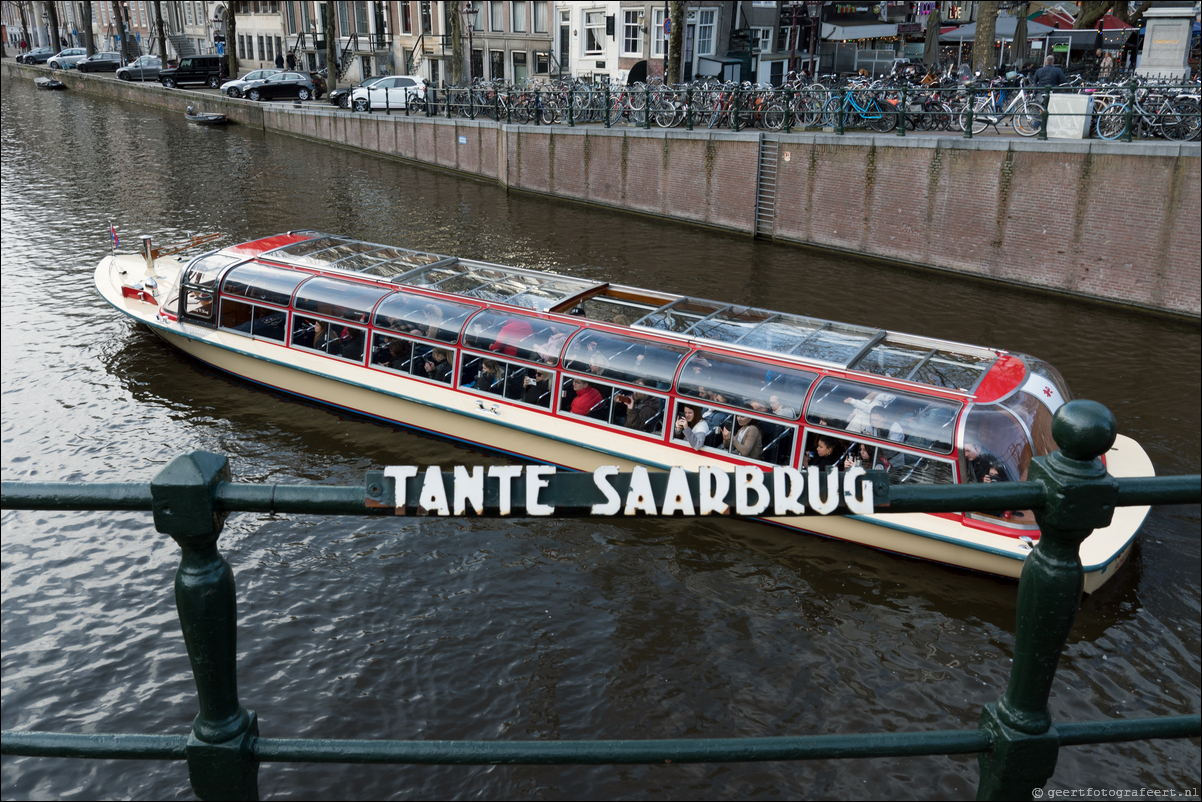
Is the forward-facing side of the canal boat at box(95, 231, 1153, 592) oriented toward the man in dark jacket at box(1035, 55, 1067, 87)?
no

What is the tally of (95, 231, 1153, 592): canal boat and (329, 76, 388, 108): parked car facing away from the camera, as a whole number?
0

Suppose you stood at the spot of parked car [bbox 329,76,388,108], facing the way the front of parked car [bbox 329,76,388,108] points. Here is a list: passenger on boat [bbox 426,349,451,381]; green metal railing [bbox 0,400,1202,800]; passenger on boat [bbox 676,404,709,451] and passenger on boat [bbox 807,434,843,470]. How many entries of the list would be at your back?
0

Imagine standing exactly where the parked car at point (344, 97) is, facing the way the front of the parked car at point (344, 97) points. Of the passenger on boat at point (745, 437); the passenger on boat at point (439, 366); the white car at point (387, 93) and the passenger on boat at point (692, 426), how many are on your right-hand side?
0

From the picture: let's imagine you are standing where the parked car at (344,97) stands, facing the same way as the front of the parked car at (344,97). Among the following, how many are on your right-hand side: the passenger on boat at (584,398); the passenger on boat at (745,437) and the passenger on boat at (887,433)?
0

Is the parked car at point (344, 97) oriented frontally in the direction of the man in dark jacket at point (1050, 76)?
no

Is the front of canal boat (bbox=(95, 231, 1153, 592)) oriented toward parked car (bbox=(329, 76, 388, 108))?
no

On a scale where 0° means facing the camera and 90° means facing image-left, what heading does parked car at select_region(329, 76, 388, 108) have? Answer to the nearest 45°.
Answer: approximately 45°
